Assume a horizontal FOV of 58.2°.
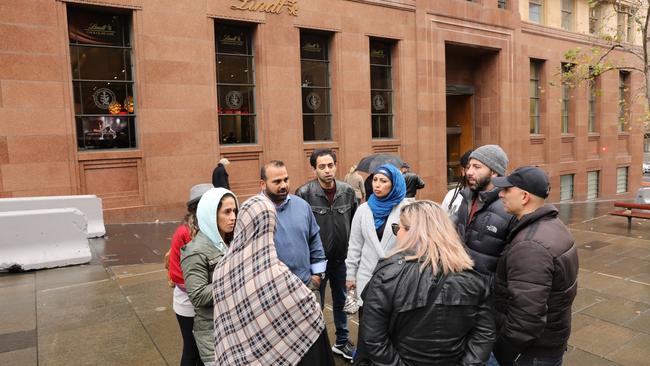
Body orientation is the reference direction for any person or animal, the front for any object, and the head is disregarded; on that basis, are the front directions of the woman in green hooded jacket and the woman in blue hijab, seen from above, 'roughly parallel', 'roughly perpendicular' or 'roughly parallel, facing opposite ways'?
roughly perpendicular

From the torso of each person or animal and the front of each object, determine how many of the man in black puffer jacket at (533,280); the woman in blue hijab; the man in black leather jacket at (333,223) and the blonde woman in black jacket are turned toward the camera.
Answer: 2

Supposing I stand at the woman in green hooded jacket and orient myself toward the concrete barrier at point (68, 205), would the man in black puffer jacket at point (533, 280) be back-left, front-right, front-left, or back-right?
back-right

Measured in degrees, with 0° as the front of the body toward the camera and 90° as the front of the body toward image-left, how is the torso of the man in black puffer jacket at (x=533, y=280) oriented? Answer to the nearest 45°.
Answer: approximately 90°

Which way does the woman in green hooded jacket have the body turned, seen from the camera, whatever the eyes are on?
to the viewer's right

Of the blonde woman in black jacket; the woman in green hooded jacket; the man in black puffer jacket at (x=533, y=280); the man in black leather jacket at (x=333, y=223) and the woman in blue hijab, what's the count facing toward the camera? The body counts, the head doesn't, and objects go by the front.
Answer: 2

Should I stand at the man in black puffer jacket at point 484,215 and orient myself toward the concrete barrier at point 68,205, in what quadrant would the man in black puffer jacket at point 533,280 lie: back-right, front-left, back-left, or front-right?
back-left

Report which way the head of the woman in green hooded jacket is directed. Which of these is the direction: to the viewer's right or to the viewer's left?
to the viewer's right

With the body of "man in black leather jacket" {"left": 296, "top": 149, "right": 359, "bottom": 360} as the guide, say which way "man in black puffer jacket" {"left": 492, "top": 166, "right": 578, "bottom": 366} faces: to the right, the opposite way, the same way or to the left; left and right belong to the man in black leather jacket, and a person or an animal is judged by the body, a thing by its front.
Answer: to the right

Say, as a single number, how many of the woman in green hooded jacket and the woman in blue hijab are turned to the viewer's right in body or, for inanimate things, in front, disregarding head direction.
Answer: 1

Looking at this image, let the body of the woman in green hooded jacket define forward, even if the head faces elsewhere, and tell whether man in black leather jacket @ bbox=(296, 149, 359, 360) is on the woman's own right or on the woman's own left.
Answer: on the woman's own left
